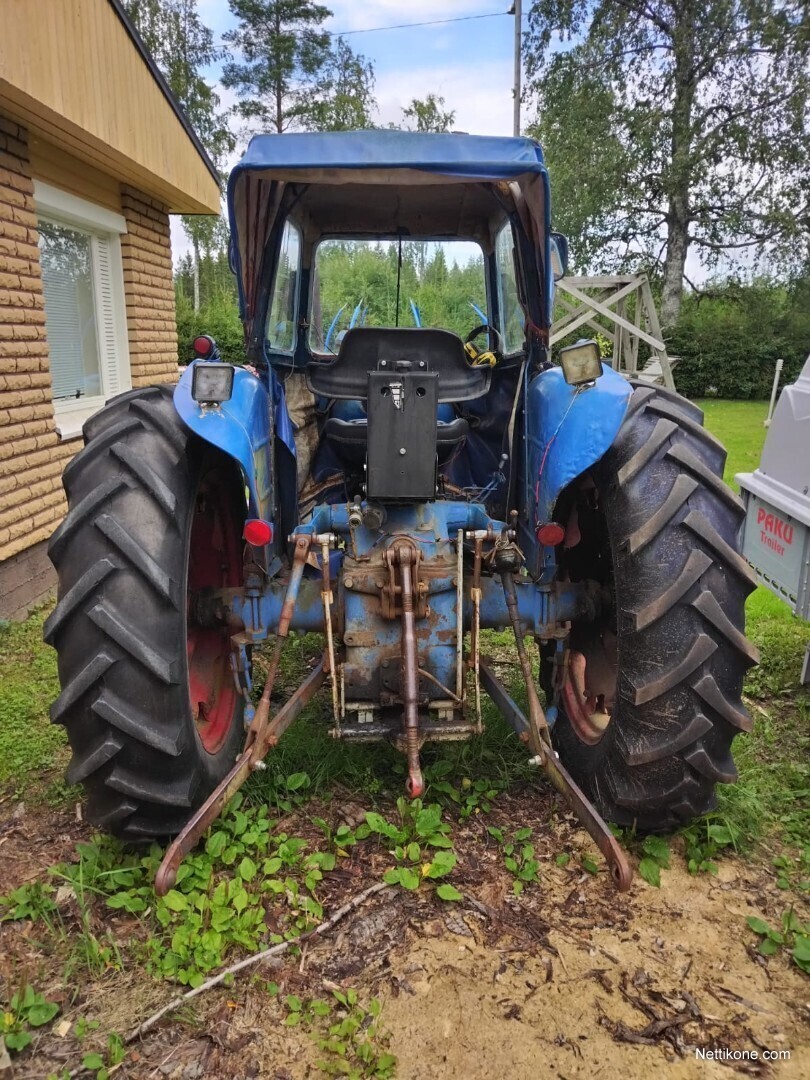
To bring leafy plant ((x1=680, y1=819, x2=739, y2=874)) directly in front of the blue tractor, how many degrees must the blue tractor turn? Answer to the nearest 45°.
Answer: approximately 90° to its right

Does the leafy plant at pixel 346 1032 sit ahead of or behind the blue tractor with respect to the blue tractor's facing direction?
behind

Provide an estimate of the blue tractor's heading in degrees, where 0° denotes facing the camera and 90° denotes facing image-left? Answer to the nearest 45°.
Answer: approximately 180°

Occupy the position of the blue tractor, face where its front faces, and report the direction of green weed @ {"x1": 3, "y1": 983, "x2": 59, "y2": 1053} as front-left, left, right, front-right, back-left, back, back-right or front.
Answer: back-left

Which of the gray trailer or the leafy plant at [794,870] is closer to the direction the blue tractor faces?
the gray trailer

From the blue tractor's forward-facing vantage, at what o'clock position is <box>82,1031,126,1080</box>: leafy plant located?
The leafy plant is roughly at 7 o'clock from the blue tractor.

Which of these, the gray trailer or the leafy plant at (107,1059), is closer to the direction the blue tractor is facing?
the gray trailer

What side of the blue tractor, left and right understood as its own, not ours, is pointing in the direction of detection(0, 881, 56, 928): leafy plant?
back
